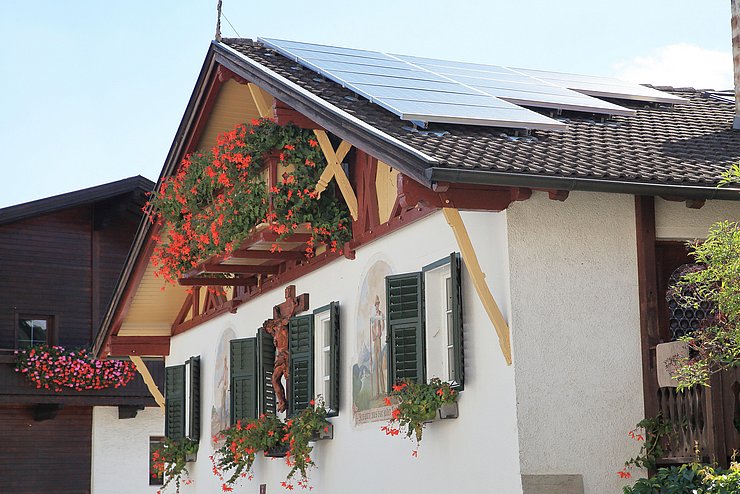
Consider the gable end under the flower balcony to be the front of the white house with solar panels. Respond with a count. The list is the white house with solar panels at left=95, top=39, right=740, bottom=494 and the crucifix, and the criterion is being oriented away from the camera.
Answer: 0

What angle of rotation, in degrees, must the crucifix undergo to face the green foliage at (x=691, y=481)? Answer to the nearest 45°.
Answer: approximately 90° to its left

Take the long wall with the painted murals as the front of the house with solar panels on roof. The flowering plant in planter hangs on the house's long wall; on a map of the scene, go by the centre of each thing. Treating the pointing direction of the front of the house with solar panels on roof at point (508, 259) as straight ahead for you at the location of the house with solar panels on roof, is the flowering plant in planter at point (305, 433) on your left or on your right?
on your right

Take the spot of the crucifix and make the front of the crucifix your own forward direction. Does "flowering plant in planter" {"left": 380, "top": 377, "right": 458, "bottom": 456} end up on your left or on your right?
on your left

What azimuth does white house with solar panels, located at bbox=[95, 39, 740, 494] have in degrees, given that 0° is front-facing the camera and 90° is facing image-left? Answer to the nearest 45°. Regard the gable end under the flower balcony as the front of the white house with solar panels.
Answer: approximately 45°

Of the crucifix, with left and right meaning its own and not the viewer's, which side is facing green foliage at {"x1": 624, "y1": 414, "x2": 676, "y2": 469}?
left
